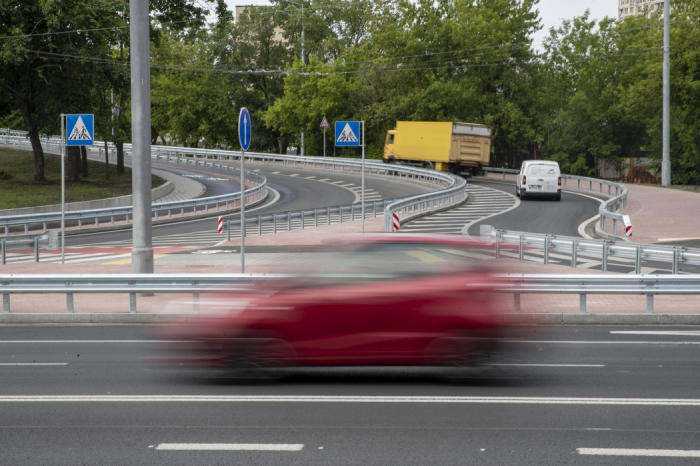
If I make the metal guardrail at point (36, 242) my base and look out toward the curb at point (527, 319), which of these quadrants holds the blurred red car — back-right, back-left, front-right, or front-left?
front-right

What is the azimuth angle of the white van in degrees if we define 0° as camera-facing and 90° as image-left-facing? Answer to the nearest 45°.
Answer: approximately 180°

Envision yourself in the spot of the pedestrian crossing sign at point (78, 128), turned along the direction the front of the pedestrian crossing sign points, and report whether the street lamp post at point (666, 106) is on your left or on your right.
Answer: on your left

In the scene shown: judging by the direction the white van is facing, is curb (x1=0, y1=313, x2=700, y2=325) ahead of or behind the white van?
behind

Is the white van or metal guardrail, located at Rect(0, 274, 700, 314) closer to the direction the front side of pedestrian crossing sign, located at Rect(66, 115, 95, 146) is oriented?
the metal guardrail

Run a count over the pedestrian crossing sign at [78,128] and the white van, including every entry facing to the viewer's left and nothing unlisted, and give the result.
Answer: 0

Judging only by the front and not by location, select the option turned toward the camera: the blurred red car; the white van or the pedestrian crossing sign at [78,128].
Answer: the pedestrian crossing sign

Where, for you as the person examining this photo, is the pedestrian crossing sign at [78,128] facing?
facing the viewer

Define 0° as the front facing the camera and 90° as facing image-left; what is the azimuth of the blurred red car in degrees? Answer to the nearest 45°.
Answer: approximately 90°

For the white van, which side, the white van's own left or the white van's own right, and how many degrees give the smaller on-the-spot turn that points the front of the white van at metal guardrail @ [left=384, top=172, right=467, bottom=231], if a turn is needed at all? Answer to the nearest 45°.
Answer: approximately 135° to the white van's own left

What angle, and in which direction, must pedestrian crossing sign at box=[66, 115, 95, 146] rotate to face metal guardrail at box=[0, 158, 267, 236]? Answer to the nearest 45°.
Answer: approximately 180°

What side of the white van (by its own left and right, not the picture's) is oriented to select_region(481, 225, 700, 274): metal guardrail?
back

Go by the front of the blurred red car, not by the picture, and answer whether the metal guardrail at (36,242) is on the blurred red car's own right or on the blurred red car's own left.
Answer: on the blurred red car's own right

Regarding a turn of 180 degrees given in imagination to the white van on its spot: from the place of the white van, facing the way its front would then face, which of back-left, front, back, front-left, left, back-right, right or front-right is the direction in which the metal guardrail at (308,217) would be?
front-right

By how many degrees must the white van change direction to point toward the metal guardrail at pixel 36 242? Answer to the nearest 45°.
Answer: approximately 135° to its left
